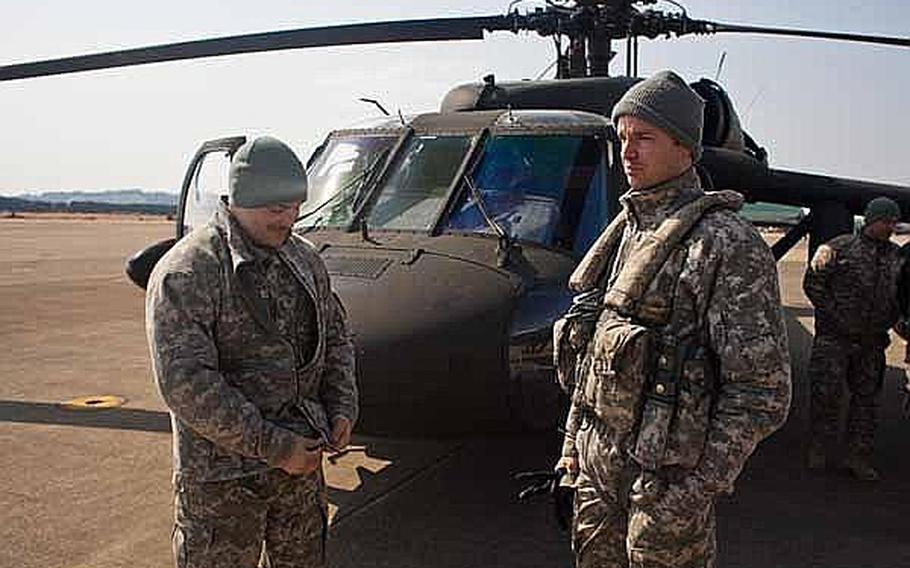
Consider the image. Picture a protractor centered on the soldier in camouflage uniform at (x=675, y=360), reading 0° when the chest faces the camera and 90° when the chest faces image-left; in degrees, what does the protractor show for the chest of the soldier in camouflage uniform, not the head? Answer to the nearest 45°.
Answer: approximately 45°

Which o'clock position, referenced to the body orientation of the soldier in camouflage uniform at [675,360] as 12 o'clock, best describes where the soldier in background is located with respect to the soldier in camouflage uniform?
The soldier in background is roughly at 5 o'clock from the soldier in camouflage uniform.

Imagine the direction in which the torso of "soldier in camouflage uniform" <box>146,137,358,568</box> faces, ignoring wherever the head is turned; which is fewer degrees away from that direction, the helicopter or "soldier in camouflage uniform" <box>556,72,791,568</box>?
the soldier in camouflage uniform

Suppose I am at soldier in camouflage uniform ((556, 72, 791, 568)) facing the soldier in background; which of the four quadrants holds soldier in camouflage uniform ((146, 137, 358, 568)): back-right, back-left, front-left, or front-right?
back-left

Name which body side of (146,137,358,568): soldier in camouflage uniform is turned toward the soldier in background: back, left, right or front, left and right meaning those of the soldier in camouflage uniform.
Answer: left

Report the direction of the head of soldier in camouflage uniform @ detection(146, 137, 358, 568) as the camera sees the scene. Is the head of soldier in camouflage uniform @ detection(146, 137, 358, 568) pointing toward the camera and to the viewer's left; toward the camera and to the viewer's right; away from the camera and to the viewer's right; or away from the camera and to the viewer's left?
toward the camera and to the viewer's right

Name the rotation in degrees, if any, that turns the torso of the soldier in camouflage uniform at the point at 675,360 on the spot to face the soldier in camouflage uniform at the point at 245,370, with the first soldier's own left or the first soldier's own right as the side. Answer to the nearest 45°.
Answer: approximately 45° to the first soldier's own right

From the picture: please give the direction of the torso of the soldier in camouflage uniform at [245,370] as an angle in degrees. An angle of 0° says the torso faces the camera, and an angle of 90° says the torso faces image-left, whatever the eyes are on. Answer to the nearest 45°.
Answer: approximately 315°

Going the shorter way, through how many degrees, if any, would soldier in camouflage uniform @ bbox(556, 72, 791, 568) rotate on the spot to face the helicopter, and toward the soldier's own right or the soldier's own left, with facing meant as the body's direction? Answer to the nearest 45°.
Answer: approximately 90° to the soldier's own right

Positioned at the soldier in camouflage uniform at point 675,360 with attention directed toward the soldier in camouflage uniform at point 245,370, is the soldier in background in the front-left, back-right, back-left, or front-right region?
back-right

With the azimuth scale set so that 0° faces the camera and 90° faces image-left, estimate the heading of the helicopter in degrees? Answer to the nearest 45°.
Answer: approximately 45°

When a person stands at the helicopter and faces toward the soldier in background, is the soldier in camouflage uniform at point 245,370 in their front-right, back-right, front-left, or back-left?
back-right
